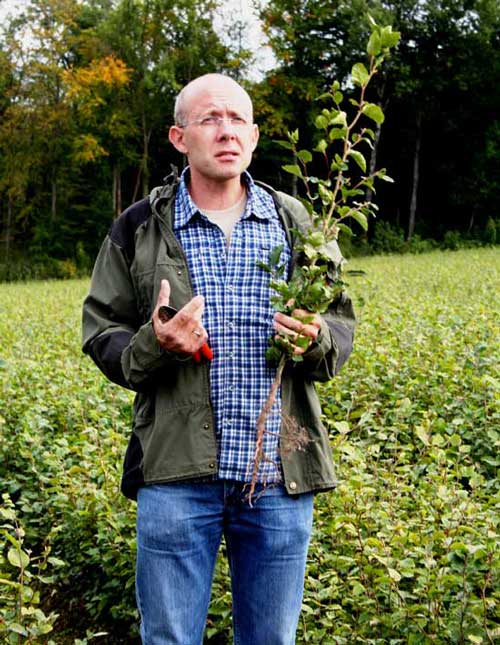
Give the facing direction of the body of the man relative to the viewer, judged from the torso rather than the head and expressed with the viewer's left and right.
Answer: facing the viewer
